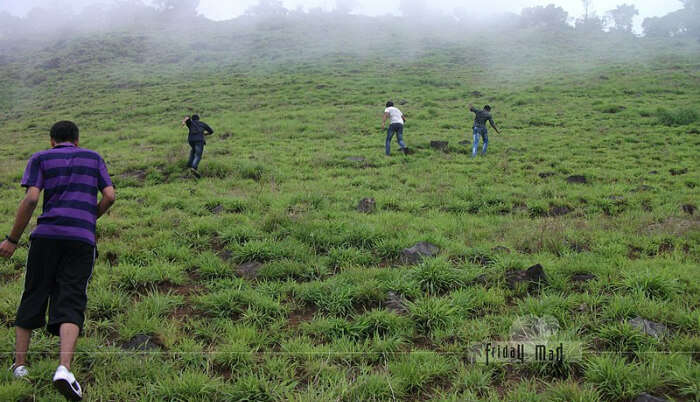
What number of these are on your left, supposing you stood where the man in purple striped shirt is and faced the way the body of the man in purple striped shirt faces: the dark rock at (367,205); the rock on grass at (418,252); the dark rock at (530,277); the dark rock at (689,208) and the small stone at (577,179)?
0

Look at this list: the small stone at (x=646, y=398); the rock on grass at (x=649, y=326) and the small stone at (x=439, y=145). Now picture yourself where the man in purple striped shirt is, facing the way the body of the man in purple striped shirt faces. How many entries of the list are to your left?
0

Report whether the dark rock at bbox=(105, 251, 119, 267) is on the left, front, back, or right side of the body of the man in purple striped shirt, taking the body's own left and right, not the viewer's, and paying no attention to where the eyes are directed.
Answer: front

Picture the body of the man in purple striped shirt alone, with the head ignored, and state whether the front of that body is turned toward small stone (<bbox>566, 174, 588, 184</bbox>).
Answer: no

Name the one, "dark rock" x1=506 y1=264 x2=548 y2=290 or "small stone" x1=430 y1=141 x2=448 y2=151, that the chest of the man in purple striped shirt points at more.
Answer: the small stone

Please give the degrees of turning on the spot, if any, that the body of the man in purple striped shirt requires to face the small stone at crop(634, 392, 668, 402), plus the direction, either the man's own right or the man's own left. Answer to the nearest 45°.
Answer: approximately 135° to the man's own right

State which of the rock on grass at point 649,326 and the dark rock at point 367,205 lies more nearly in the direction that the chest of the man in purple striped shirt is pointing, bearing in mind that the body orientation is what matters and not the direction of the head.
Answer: the dark rock

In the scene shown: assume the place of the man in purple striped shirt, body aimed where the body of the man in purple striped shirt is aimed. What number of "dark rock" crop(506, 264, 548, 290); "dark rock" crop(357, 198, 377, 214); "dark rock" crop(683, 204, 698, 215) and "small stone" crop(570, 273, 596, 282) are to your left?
0

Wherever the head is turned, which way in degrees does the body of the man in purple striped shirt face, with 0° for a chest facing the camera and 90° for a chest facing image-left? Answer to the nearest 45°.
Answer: approximately 180°

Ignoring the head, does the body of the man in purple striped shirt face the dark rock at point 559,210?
no

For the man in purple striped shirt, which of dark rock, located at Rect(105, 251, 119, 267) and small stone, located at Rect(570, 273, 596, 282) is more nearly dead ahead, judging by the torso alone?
the dark rock

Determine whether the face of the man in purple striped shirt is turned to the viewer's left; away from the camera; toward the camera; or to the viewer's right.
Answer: away from the camera

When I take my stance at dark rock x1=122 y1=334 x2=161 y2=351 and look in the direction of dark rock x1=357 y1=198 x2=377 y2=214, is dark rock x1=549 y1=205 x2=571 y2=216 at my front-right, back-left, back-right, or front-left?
front-right
